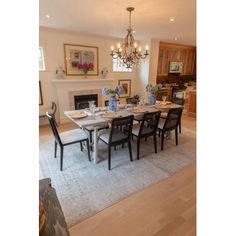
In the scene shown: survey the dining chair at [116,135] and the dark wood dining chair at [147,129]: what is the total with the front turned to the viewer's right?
0

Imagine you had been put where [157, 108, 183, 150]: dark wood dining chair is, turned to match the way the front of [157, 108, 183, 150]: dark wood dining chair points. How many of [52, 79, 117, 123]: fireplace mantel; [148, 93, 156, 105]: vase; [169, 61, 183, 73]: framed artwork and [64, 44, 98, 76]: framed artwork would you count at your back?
0

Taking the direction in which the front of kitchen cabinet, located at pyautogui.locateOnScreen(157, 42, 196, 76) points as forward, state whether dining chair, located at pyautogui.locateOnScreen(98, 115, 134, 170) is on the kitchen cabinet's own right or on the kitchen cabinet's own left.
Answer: on the kitchen cabinet's own right

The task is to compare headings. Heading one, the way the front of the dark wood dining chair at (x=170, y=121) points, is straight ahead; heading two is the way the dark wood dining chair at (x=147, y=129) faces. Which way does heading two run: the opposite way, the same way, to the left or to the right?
the same way

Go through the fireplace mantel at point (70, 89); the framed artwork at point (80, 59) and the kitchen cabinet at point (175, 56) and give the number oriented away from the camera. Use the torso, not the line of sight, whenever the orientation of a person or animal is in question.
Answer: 0

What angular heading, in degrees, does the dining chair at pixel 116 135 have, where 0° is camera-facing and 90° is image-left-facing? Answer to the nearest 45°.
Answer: approximately 135°

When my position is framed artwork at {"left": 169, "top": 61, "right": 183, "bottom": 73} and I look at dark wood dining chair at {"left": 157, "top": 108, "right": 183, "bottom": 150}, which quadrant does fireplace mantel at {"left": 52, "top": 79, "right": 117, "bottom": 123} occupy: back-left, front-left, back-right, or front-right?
front-right

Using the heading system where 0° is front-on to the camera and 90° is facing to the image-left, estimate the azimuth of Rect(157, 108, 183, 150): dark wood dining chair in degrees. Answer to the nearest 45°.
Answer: approximately 135°

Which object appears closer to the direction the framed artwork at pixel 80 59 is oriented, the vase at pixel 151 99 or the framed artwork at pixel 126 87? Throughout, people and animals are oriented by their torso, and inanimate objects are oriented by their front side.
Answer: the vase

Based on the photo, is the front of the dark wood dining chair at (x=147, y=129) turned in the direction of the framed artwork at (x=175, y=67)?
no

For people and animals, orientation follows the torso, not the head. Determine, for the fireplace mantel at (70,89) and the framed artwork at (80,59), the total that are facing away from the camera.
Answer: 0

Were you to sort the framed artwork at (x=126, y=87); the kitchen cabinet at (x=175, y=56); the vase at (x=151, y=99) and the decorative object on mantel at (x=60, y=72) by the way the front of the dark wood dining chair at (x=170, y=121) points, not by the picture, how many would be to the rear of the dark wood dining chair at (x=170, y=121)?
0

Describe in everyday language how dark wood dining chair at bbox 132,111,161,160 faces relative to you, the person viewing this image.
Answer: facing away from the viewer and to the left of the viewer

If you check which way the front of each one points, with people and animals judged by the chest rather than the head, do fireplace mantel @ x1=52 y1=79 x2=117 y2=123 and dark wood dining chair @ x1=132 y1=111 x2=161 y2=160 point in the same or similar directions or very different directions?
very different directions
